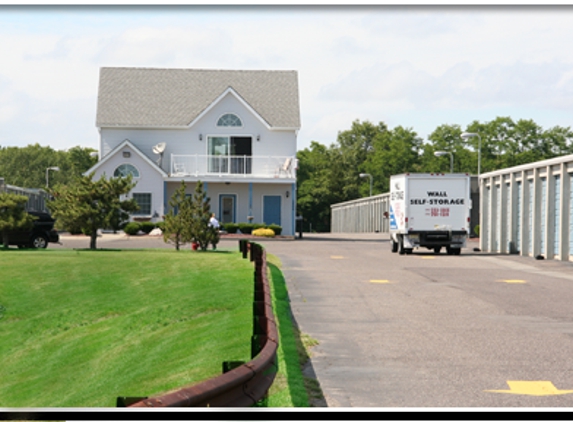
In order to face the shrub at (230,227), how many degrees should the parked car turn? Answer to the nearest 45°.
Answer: approximately 135° to its right

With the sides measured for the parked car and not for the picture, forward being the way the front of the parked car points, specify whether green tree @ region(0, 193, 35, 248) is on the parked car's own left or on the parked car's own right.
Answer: on the parked car's own left

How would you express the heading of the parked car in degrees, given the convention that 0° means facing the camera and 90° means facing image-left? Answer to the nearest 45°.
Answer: approximately 90°

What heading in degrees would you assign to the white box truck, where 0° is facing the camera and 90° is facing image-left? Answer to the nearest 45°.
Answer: approximately 180°

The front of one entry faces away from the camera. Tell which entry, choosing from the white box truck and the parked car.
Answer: the white box truck
